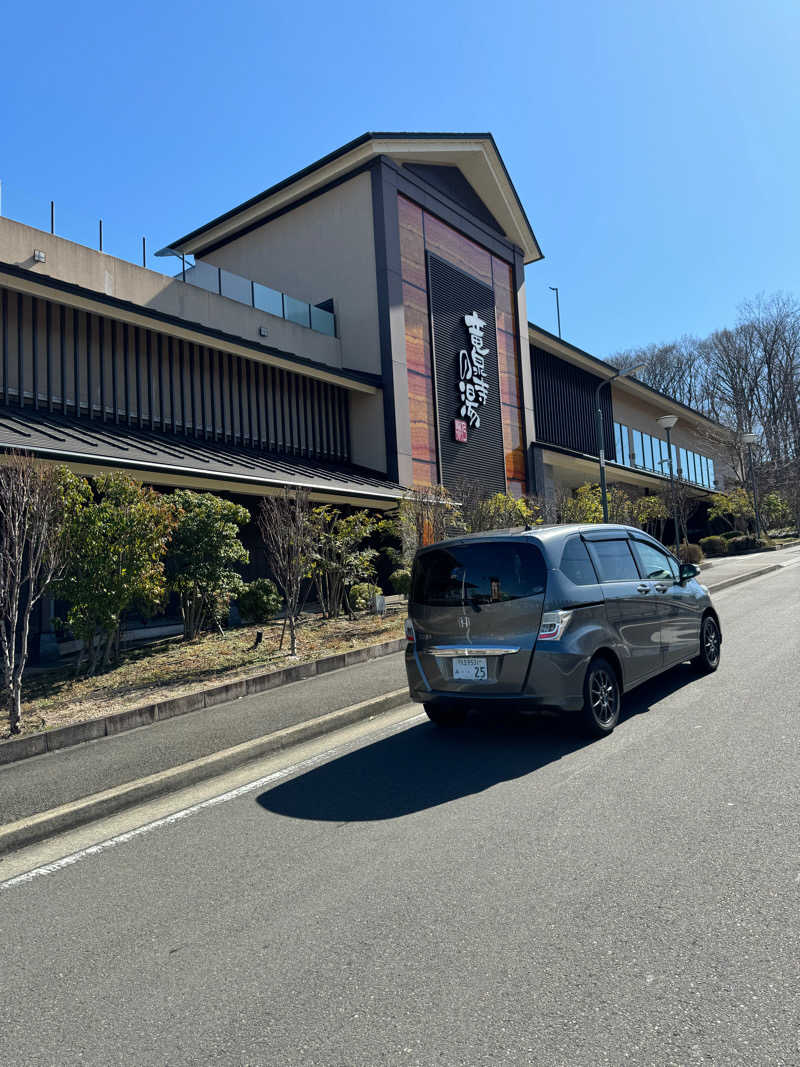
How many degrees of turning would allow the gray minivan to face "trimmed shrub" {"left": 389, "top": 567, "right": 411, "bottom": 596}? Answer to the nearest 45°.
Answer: approximately 45° to its left

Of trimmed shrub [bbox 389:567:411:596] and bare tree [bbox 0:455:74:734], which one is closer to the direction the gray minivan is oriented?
the trimmed shrub

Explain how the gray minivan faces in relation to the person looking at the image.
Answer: facing away from the viewer and to the right of the viewer

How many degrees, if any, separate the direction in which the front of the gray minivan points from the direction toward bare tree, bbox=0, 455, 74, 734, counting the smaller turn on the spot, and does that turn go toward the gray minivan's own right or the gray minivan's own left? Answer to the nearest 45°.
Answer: approximately 135° to the gray minivan's own left

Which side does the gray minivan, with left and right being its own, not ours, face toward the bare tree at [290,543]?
left

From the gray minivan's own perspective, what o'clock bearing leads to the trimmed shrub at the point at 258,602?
The trimmed shrub is roughly at 9 o'clock from the gray minivan.

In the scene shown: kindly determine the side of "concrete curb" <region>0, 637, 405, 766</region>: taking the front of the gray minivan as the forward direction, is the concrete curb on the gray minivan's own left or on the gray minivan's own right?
on the gray minivan's own left

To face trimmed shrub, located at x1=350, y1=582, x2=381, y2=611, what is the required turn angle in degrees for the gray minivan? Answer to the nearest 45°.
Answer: approximately 90° to its left

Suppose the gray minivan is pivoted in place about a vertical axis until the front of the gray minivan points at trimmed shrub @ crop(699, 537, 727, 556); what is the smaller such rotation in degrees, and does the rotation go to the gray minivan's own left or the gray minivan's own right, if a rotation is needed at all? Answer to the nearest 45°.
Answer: approximately 45° to the gray minivan's own left

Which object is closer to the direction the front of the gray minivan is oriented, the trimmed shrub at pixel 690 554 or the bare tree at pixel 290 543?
the trimmed shrub

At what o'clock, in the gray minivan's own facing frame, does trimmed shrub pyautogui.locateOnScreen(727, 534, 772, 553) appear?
The trimmed shrub is roughly at 11 o'clock from the gray minivan.
